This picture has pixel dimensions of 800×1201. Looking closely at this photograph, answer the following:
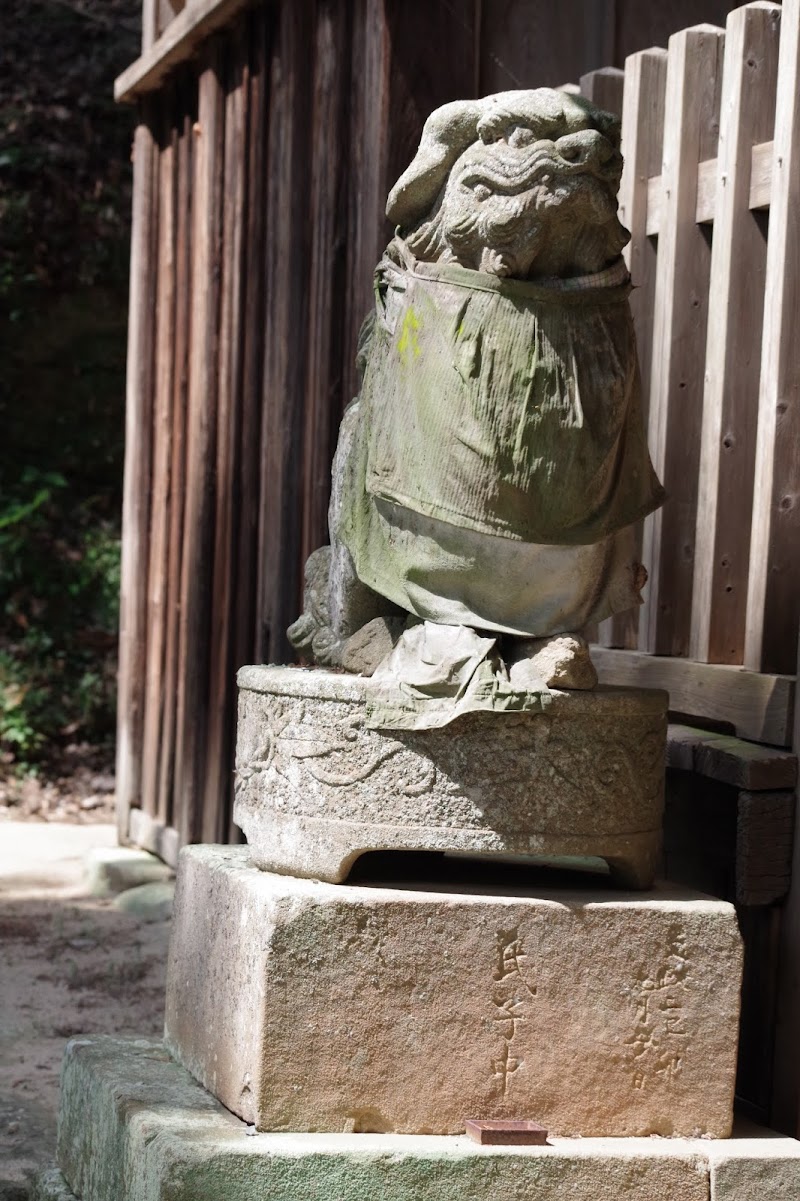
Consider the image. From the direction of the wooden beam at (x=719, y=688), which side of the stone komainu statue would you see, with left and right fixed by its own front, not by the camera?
left

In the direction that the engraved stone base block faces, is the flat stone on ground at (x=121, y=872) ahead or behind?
behind

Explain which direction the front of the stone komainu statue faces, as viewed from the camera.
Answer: facing the viewer and to the right of the viewer

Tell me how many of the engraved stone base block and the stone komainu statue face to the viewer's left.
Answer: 0

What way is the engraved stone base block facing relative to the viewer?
toward the camera
